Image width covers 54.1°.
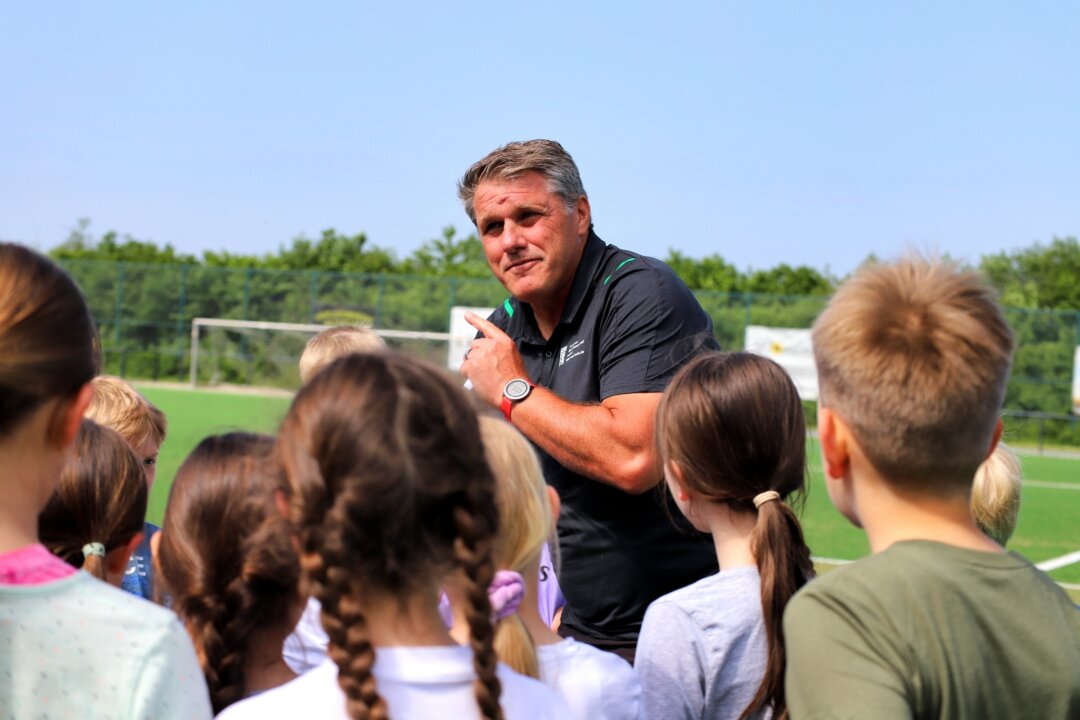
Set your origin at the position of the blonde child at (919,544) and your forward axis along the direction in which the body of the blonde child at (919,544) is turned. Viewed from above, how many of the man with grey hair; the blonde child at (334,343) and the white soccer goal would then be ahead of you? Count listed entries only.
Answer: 3

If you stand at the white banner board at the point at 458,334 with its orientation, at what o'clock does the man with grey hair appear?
The man with grey hair is roughly at 12 o'clock from the white banner board.

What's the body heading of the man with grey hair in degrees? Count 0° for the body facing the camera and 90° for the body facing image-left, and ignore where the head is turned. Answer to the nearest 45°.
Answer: approximately 45°

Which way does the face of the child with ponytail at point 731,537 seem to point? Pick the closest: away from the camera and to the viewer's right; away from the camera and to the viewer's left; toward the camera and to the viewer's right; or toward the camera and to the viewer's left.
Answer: away from the camera and to the viewer's left

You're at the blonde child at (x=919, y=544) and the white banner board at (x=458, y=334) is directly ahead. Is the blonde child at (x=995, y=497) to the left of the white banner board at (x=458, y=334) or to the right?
right

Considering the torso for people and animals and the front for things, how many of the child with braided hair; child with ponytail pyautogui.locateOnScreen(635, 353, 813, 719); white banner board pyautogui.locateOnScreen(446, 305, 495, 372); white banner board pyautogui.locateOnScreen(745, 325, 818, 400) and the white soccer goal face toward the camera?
3

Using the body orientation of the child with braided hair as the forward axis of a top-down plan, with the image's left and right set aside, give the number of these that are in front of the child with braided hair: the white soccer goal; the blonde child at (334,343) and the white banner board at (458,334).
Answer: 3

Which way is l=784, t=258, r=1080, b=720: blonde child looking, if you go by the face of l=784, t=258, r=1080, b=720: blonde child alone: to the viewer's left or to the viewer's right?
to the viewer's left

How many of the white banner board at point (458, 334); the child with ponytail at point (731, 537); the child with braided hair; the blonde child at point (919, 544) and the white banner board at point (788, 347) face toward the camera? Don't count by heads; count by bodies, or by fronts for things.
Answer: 2

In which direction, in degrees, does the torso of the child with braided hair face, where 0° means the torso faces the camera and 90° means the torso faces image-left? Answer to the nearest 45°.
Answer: approximately 180°

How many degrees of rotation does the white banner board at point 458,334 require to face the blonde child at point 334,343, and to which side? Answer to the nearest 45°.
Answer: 0° — it already faces them
